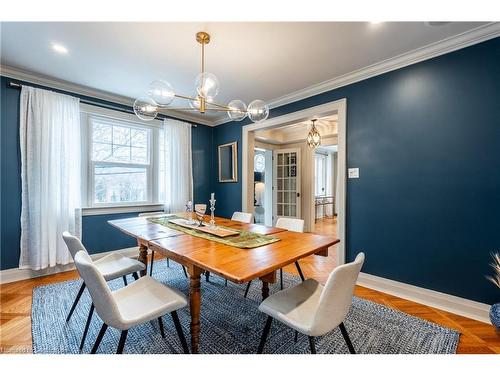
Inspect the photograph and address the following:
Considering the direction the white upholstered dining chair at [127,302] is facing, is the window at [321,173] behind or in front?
in front

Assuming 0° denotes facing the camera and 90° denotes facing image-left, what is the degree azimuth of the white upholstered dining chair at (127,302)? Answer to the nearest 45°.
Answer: approximately 225°

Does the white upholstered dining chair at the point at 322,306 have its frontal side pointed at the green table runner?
yes

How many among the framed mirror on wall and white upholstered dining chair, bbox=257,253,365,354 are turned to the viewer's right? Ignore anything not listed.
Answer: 0

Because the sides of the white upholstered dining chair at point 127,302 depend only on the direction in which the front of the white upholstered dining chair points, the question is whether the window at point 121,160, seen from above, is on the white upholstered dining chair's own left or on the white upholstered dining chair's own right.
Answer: on the white upholstered dining chair's own left

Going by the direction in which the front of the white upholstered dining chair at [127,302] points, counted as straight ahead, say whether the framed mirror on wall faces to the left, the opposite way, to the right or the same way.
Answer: the opposite way

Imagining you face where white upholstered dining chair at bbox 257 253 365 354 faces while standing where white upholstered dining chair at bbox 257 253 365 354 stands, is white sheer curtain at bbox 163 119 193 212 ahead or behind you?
ahead

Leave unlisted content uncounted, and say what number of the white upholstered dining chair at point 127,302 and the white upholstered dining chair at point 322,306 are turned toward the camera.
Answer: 0

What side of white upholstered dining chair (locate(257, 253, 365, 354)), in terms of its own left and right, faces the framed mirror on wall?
front

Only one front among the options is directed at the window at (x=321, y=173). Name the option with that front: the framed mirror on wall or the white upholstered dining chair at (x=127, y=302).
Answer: the white upholstered dining chair

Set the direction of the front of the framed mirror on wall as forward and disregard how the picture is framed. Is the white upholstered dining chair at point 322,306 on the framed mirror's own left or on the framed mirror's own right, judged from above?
on the framed mirror's own left

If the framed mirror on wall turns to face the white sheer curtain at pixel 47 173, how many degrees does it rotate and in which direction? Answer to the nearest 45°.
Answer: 0° — it already faces it

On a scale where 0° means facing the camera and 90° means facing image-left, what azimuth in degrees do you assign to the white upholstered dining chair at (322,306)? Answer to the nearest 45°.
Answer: approximately 135°

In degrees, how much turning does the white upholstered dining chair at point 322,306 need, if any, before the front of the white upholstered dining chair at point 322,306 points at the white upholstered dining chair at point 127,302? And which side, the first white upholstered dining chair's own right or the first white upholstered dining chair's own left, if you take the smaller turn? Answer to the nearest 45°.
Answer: approximately 45° to the first white upholstered dining chair's own left
